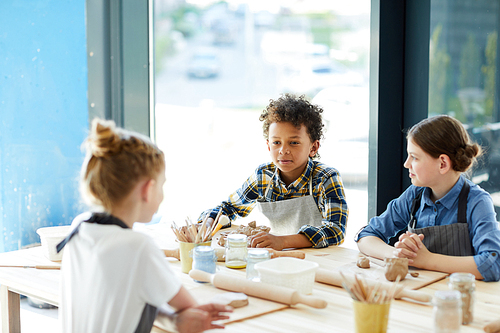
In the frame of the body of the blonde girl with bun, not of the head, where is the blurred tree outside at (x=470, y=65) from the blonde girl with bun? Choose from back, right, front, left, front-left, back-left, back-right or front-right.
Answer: front

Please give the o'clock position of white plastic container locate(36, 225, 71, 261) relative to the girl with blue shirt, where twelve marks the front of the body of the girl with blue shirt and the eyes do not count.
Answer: The white plastic container is roughly at 1 o'clock from the girl with blue shirt.

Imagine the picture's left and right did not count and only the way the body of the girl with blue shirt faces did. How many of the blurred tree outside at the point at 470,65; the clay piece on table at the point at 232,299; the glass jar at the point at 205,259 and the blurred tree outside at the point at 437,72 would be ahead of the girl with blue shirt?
2

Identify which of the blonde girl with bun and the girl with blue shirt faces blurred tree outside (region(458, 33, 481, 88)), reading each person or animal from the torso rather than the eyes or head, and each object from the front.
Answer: the blonde girl with bun

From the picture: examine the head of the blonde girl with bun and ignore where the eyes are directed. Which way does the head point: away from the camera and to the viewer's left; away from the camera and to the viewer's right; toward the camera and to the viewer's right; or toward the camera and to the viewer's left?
away from the camera and to the viewer's right

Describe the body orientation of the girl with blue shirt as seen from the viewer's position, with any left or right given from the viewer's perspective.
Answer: facing the viewer and to the left of the viewer

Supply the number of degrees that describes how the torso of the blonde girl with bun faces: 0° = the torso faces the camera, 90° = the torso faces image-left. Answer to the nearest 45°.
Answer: approximately 225°

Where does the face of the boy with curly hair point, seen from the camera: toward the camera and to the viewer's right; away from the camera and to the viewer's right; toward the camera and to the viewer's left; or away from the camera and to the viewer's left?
toward the camera and to the viewer's left

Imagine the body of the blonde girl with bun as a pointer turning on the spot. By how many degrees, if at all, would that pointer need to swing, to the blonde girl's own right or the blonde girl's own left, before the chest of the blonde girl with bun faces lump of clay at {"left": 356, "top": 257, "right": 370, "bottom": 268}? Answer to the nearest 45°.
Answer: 0° — they already face it

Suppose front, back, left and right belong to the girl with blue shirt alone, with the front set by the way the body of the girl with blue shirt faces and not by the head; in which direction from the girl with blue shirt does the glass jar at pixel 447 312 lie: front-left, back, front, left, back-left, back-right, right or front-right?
front-left
